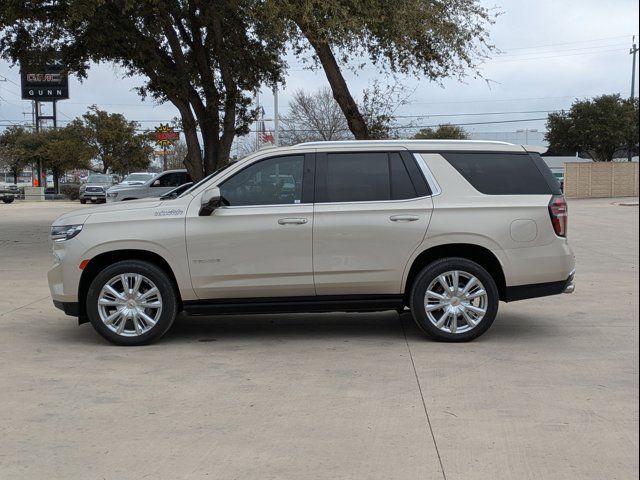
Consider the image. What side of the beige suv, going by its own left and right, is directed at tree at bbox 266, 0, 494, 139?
right

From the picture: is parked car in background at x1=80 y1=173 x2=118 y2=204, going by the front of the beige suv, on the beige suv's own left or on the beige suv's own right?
on the beige suv's own right

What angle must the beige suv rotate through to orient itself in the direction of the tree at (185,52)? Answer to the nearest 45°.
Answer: approximately 90° to its right

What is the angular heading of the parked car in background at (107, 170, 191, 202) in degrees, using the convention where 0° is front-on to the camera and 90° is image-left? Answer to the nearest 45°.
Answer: approximately 45°

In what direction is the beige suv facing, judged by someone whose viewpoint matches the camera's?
facing to the left of the viewer

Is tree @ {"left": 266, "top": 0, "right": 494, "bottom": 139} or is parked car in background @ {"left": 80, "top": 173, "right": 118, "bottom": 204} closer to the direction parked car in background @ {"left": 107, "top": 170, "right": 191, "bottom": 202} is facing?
the parked car in background
